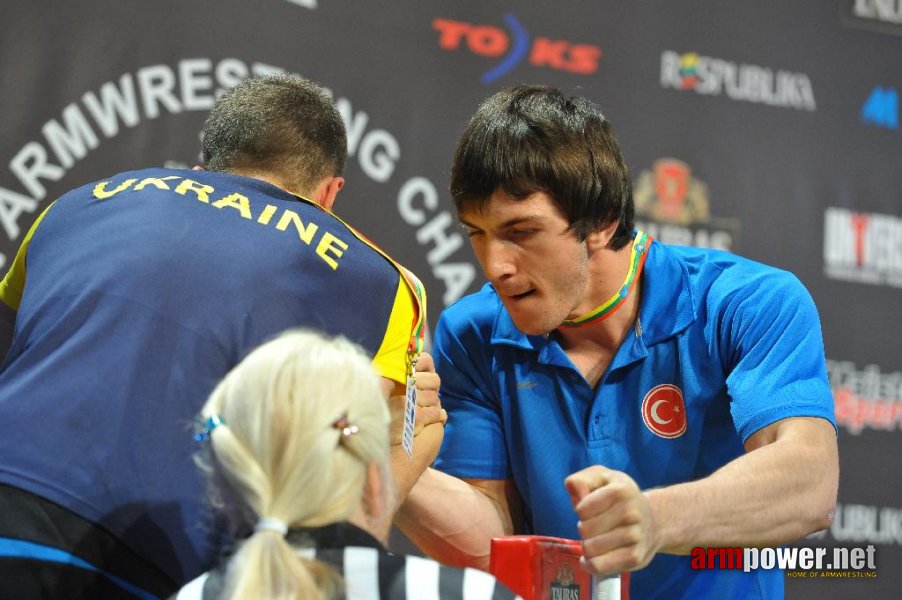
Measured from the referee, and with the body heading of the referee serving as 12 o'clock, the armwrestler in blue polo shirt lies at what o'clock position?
The armwrestler in blue polo shirt is roughly at 1 o'clock from the referee.

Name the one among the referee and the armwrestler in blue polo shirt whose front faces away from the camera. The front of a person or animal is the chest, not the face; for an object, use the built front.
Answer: the referee

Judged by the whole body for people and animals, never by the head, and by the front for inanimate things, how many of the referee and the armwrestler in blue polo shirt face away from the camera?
1

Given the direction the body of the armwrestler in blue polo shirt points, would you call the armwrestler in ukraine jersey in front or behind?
in front

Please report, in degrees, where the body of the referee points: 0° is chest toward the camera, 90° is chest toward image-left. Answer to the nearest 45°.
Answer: approximately 180°

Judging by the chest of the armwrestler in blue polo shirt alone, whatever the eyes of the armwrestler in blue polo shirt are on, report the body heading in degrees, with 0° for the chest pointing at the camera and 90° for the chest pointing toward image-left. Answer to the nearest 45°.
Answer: approximately 45°

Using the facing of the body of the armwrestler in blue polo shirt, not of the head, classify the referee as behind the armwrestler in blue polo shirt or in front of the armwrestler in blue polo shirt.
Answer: in front
